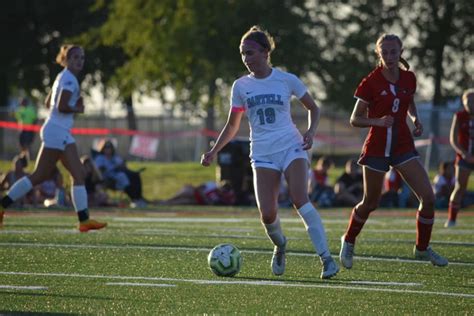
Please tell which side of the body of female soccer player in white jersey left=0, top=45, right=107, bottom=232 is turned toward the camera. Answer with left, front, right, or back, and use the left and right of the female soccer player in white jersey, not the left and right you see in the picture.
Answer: right

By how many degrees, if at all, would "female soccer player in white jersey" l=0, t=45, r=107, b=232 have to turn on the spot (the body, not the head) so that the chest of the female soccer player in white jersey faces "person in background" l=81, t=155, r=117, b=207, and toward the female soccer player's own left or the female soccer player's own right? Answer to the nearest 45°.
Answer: approximately 90° to the female soccer player's own left

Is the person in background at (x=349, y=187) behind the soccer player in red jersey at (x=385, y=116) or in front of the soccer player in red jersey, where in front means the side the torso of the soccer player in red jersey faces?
behind

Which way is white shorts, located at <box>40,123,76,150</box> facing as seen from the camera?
to the viewer's right

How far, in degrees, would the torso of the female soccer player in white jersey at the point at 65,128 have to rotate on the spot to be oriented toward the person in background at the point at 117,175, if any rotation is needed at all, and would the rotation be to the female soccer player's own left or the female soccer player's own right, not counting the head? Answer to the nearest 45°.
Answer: approximately 90° to the female soccer player's own left

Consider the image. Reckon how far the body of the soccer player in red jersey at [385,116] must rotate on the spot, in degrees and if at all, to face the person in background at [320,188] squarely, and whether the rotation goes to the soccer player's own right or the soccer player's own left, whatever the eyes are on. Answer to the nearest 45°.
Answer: approximately 180°

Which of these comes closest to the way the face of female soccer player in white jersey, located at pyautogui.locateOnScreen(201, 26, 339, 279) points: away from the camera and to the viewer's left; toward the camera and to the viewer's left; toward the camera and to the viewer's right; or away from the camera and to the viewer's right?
toward the camera and to the viewer's left
